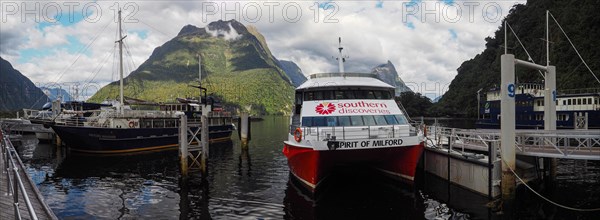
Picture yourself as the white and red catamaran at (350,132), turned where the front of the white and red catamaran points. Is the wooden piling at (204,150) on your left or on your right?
on your right

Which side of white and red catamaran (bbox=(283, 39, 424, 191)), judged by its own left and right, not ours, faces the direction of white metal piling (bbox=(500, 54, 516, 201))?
left

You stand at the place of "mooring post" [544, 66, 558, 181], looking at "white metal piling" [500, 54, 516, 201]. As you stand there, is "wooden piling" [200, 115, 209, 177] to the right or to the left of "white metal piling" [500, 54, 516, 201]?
right

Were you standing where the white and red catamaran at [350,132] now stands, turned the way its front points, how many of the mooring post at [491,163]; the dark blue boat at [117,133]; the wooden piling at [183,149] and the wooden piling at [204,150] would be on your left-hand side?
1

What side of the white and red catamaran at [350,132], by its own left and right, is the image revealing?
front

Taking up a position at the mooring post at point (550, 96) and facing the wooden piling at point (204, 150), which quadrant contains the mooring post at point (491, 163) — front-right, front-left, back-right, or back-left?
front-left

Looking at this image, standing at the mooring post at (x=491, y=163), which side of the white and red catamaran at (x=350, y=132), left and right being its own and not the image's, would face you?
left

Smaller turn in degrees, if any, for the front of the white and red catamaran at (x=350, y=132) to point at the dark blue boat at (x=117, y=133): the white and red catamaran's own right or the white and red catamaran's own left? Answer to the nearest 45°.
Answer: approximately 135° to the white and red catamaran's own right

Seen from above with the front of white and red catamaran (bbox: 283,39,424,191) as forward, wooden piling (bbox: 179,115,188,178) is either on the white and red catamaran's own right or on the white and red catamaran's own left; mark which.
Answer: on the white and red catamaran's own right
